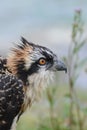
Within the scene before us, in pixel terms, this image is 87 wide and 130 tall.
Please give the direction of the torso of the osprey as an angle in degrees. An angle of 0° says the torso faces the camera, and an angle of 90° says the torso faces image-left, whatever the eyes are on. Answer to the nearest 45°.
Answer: approximately 270°
